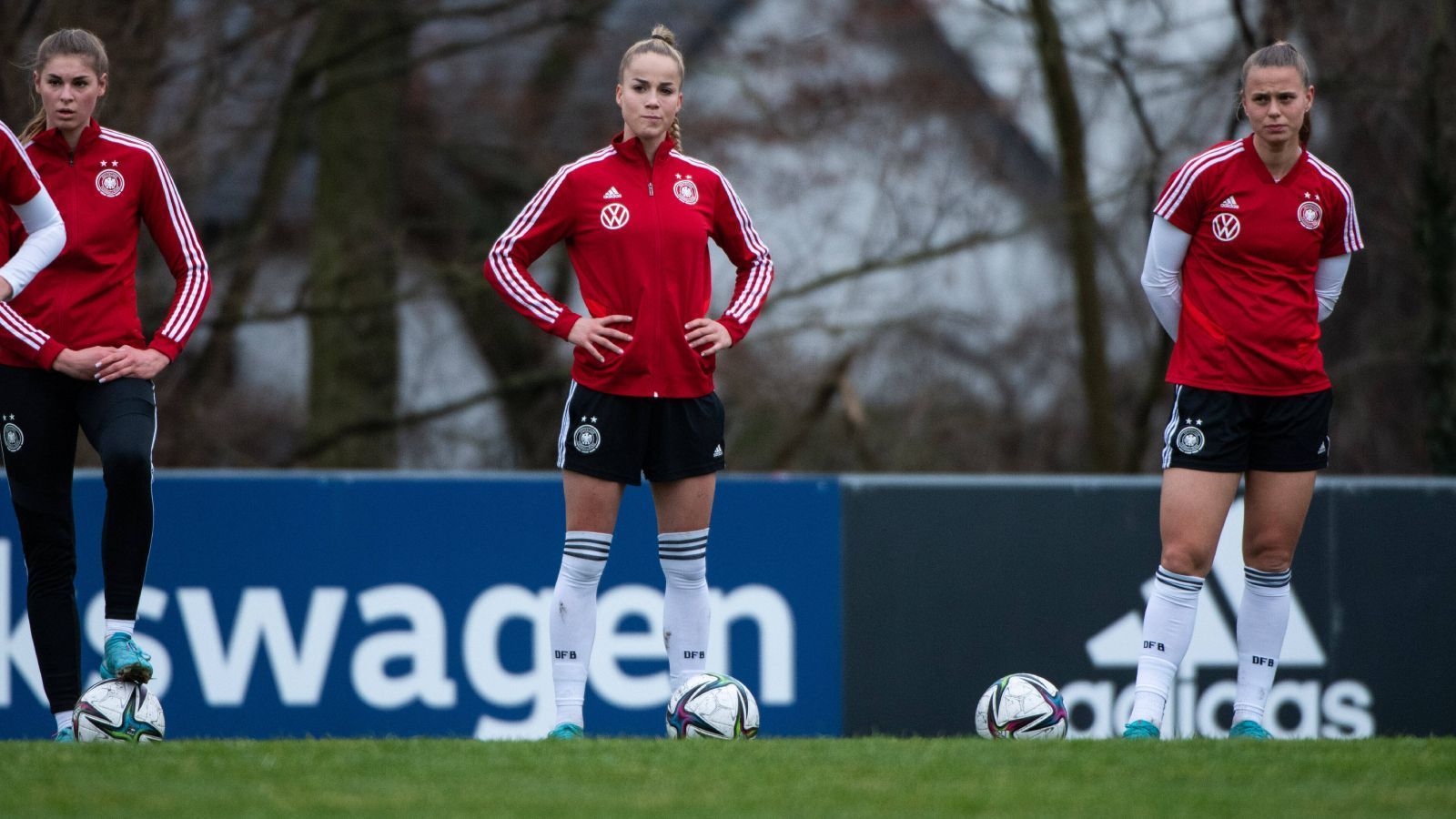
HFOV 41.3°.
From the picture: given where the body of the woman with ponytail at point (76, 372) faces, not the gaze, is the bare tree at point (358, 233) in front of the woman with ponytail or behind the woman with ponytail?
behind

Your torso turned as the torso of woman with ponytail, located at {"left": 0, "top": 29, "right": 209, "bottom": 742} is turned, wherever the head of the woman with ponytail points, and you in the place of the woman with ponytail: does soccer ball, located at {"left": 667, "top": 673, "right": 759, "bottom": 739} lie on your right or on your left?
on your left

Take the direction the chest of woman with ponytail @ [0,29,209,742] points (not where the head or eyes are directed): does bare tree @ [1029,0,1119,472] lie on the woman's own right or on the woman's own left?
on the woman's own left

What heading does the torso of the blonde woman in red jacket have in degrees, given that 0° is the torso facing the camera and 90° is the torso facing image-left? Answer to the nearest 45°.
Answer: approximately 0°

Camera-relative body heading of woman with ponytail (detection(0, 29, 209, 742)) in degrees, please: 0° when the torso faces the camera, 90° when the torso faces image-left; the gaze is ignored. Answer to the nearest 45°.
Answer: approximately 0°

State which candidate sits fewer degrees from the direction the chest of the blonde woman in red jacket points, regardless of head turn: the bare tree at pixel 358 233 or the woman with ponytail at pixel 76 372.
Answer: the woman with ponytail

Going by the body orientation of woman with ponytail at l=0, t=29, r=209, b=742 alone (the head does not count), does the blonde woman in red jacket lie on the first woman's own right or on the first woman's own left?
on the first woman's own left

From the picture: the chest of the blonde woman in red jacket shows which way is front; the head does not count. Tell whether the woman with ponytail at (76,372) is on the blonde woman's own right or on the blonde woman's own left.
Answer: on the blonde woman's own right

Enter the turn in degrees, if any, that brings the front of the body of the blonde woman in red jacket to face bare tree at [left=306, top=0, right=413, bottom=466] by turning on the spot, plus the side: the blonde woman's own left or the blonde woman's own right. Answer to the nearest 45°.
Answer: approximately 180°

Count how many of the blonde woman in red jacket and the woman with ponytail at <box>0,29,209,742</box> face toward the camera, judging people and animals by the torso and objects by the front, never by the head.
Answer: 2
